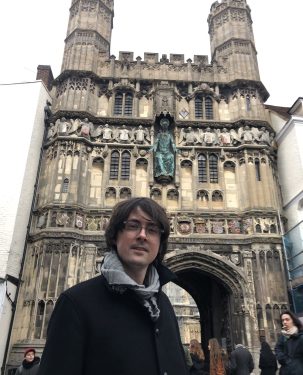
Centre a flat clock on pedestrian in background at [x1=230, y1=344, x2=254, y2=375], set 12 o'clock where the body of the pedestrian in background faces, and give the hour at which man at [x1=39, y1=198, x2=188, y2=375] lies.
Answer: The man is roughly at 6 o'clock from the pedestrian in background.

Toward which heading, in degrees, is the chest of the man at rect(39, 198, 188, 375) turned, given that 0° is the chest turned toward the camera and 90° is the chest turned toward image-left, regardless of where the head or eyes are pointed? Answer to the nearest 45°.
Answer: approximately 315°

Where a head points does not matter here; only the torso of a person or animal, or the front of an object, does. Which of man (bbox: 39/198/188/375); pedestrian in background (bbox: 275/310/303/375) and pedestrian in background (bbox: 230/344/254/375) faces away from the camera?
pedestrian in background (bbox: 230/344/254/375)

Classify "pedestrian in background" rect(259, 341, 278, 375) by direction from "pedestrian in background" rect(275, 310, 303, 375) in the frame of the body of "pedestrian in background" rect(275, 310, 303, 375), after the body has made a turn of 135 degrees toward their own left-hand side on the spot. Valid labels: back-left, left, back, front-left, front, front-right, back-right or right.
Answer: left

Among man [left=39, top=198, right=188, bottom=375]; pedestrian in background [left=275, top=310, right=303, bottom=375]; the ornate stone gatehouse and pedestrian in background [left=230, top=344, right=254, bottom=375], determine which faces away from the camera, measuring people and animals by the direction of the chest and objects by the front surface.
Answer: pedestrian in background [left=230, top=344, right=254, bottom=375]

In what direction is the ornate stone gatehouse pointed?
toward the camera

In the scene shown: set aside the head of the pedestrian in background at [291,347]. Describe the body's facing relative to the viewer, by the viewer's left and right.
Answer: facing the viewer and to the left of the viewer

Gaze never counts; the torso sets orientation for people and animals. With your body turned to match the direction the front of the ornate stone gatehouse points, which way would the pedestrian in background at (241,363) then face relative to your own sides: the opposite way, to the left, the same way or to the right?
the opposite way

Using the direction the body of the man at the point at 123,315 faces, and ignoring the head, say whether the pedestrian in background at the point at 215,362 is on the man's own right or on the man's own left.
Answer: on the man's own left

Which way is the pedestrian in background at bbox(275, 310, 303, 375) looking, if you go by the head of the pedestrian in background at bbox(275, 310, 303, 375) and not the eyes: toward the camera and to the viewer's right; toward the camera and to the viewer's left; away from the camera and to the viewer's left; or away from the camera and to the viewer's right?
toward the camera and to the viewer's left

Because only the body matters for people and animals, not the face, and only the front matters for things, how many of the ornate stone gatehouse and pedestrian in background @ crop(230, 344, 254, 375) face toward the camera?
1

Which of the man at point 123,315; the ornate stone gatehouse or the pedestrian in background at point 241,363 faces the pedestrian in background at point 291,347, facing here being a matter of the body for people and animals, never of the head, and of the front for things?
the ornate stone gatehouse

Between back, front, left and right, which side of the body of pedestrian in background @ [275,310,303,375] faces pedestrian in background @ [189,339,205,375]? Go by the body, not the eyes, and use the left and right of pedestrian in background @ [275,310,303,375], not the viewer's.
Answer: right

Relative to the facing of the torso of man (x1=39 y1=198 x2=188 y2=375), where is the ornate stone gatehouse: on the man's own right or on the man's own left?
on the man's own left
